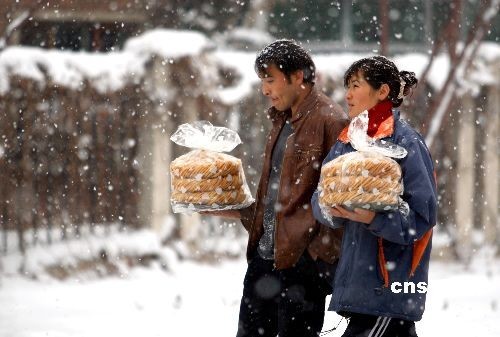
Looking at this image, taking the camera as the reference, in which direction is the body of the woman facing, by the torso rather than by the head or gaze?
to the viewer's left

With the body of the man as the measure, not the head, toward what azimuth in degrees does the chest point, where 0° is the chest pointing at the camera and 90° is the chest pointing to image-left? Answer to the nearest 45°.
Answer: approximately 45°

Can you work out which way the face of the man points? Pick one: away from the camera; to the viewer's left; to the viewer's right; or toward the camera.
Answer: to the viewer's left

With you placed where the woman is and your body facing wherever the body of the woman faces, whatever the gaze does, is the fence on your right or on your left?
on your right

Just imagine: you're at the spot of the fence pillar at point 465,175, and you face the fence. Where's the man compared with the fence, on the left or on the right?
left

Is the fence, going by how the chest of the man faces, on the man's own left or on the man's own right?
on the man's own right

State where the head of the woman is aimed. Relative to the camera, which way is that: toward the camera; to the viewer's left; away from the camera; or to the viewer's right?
to the viewer's left

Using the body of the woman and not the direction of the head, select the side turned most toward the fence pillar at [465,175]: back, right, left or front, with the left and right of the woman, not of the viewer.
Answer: right

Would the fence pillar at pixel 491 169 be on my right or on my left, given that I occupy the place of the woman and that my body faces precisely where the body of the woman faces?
on my right
